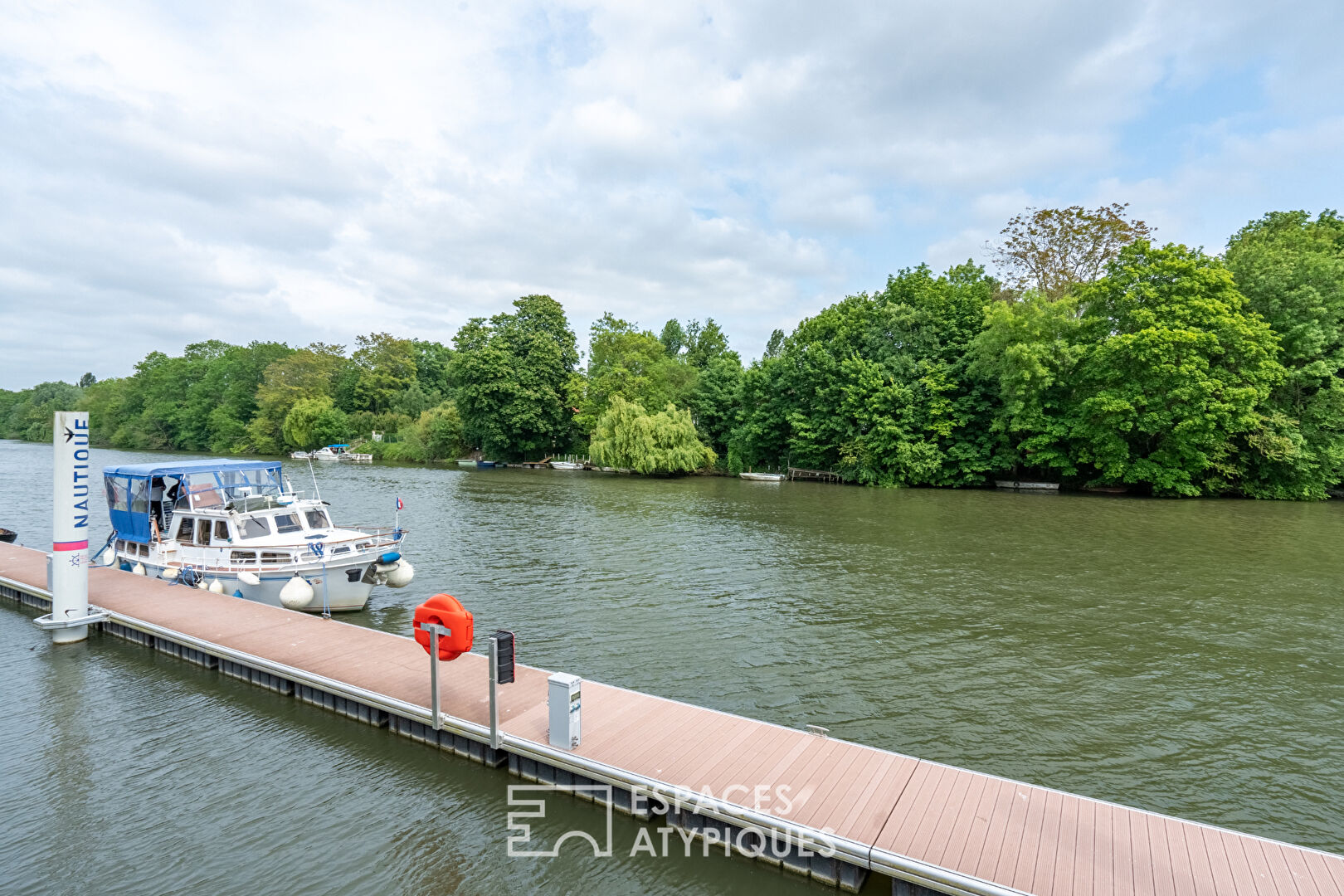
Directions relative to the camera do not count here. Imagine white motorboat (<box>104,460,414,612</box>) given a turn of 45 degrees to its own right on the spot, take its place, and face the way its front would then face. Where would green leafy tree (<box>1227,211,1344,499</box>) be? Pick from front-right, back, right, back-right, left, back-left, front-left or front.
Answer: left

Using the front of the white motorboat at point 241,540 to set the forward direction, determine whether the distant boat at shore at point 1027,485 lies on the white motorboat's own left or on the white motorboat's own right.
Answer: on the white motorboat's own left

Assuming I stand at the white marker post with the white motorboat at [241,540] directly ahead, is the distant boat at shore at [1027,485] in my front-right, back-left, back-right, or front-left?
front-right

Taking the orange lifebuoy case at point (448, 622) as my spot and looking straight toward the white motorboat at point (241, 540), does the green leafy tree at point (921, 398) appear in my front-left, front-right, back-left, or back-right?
front-right

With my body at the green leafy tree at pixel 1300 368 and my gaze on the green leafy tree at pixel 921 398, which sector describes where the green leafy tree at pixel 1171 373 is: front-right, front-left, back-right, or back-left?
front-left

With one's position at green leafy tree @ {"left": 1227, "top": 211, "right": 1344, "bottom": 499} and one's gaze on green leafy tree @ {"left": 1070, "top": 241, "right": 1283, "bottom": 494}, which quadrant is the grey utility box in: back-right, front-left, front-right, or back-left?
front-left

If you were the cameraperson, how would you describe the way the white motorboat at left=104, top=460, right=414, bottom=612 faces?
facing the viewer and to the right of the viewer

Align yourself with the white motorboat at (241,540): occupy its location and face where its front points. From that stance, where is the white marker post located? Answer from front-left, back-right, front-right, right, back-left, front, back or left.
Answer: right
